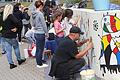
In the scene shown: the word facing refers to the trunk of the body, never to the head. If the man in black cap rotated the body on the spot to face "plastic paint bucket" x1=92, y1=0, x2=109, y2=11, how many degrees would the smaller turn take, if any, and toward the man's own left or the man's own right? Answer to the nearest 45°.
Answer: approximately 45° to the man's own left

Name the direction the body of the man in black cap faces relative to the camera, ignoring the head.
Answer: to the viewer's right
